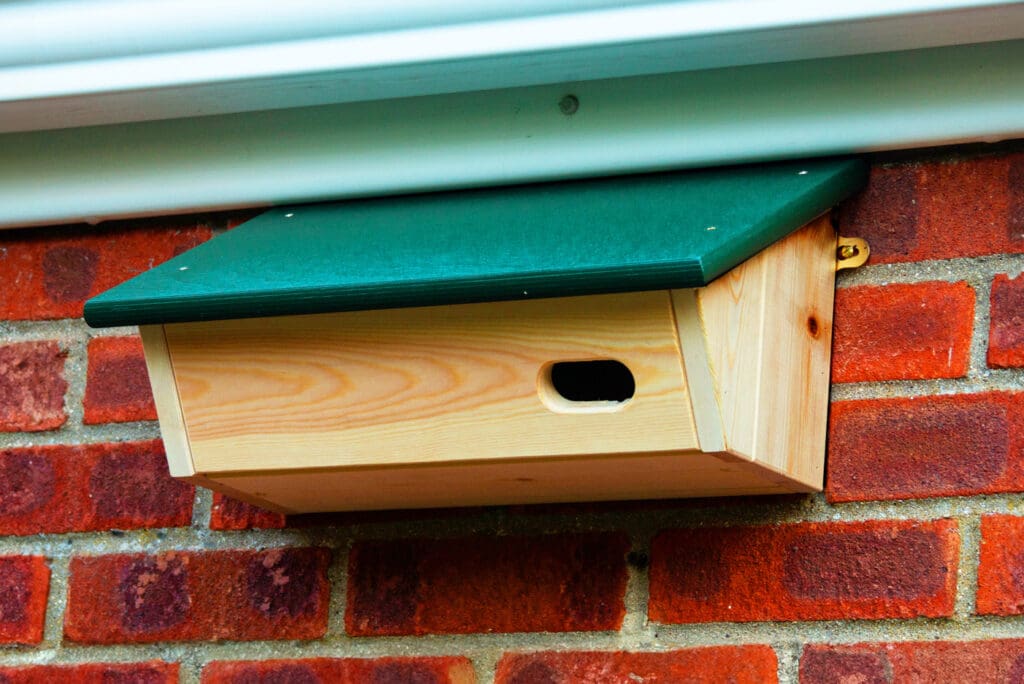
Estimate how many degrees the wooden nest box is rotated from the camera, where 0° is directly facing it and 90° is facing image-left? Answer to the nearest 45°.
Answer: approximately 45°
